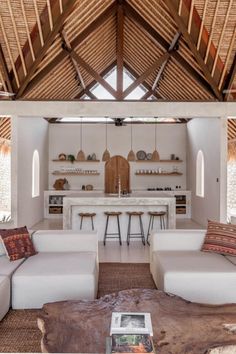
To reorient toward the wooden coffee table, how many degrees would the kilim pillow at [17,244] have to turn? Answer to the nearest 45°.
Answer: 0° — it already faces it

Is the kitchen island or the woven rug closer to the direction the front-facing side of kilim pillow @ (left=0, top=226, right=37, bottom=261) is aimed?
the woven rug

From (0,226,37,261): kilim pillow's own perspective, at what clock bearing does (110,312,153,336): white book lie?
The white book is roughly at 1 o'clock from the kilim pillow.

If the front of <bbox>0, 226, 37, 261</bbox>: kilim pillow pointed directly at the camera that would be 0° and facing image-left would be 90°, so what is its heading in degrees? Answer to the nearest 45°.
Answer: approximately 315°

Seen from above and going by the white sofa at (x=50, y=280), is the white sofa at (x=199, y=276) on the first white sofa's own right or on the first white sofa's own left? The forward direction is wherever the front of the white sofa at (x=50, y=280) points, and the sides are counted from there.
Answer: on the first white sofa's own left

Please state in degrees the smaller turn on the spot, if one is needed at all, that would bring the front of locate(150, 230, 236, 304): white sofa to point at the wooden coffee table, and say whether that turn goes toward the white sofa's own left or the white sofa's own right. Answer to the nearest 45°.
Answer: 0° — it already faces it
